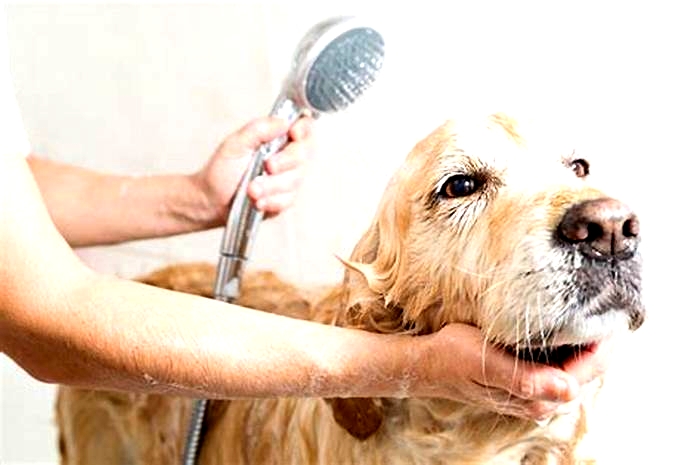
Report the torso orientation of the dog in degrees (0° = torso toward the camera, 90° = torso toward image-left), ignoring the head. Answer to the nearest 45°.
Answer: approximately 315°
